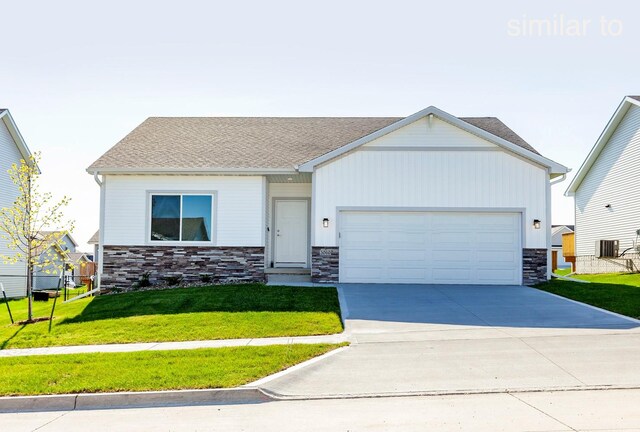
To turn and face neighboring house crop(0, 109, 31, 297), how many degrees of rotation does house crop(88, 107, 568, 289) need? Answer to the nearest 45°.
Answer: approximately 135° to its right

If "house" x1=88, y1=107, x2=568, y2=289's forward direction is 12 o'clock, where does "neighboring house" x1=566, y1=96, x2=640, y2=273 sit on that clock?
The neighboring house is roughly at 8 o'clock from the house.

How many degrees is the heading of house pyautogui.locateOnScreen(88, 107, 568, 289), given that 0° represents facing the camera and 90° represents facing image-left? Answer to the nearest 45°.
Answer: approximately 0°

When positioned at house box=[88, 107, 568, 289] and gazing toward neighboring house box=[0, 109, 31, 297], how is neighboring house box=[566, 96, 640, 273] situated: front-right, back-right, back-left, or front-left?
back-right
